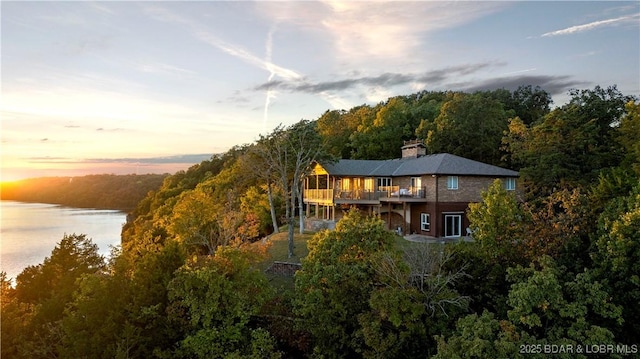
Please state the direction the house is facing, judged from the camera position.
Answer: facing the viewer and to the left of the viewer

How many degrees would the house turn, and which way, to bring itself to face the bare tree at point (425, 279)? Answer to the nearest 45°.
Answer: approximately 45° to its left

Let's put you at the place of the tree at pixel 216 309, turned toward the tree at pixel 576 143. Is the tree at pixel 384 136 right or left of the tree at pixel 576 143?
left

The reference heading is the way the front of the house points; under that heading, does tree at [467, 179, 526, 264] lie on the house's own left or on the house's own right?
on the house's own left

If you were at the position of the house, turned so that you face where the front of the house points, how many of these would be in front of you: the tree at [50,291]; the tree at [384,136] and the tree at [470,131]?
1

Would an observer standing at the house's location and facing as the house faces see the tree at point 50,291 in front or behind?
in front

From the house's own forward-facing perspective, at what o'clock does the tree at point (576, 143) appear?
The tree is roughly at 8 o'clock from the house.

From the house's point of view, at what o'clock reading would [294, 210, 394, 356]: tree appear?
The tree is roughly at 11 o'clock from the house.

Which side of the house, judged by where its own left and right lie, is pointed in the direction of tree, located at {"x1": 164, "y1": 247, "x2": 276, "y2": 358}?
front

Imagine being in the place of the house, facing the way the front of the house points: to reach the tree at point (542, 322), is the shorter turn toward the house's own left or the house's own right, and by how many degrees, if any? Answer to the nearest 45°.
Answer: approximately 45° to the house's own left
